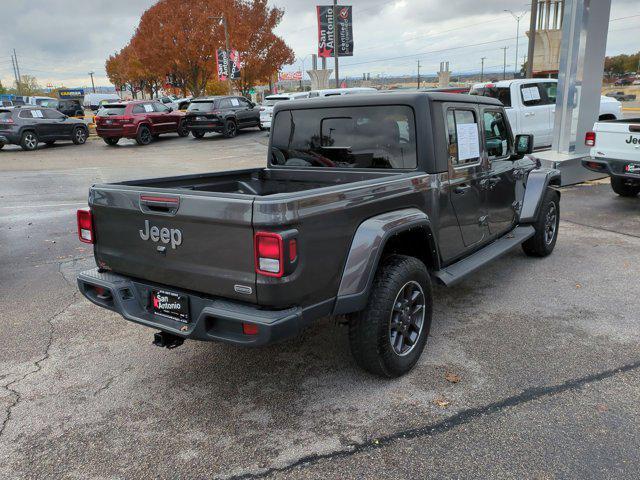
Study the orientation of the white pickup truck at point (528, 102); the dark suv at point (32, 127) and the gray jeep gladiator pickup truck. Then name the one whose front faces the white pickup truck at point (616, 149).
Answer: the gray jeep gladiator pickup truck

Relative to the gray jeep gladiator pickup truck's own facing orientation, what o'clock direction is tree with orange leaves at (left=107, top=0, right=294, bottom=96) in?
The tree with orange leaves is roughly at 10 o'clock from the gray jeep gladiator pickup truck.

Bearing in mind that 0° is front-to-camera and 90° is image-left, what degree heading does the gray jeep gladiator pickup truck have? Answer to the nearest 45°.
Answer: approximately 225°

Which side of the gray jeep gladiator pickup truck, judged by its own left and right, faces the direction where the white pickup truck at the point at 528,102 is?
front

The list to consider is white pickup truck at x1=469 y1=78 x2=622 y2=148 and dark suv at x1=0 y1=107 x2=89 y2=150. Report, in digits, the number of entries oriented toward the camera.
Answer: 0

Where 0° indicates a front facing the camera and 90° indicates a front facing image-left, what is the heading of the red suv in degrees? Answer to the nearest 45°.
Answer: approximately 225°

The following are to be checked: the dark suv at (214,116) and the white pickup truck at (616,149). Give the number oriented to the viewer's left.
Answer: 0

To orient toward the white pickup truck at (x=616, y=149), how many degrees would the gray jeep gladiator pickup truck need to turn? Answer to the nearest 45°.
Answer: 0° — it already faces it

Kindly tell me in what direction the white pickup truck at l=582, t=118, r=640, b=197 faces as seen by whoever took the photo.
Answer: facing away from the viewer and to the right of the viewer

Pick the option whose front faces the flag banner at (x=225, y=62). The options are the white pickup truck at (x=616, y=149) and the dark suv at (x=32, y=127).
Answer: the dark suv

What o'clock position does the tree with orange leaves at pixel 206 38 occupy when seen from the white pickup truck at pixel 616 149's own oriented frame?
The tree with orange leaves is roughly at 9 o'clock from the white pickup truck.

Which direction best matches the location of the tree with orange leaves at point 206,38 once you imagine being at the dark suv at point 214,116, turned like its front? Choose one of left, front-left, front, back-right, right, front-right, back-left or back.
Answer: front-left
